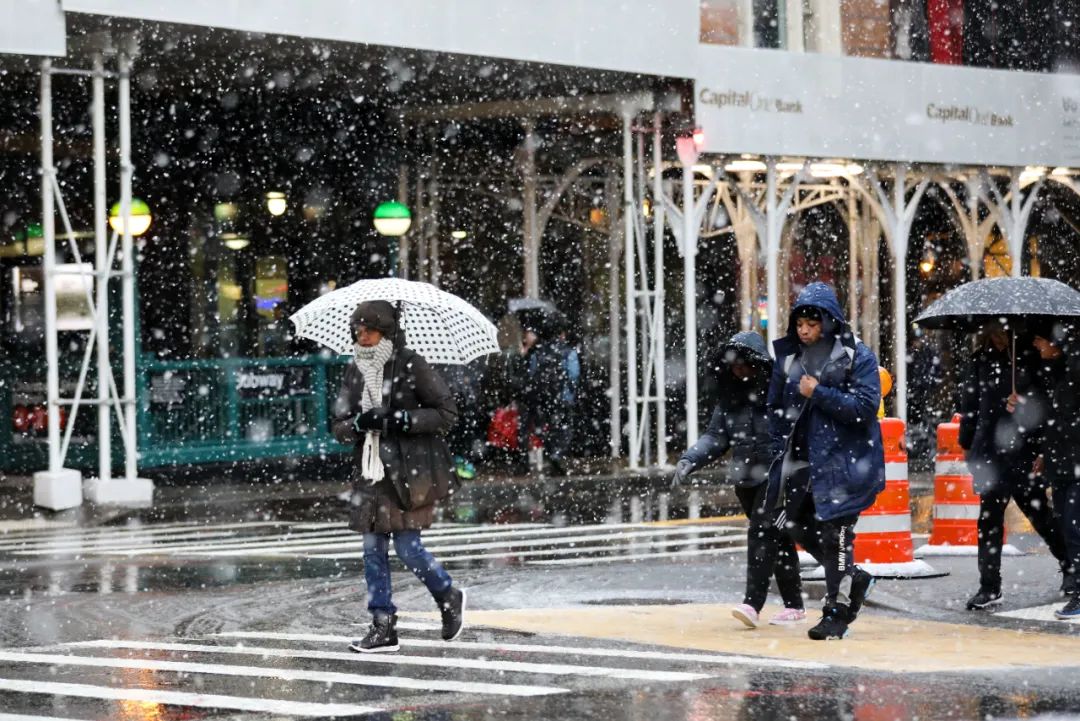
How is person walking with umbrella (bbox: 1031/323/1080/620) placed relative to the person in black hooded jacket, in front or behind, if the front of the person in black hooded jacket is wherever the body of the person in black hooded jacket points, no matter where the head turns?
behind

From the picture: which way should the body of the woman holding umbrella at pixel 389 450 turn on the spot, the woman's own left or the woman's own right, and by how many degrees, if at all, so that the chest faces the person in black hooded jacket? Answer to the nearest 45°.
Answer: approximately 135° to the woman's own left

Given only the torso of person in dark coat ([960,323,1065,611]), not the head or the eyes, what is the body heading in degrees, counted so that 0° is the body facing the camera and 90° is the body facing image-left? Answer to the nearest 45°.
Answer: approximately 45°

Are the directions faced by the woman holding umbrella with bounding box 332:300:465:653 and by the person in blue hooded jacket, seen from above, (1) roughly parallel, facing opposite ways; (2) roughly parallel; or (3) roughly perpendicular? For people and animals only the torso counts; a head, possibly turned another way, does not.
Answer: roughly parallel

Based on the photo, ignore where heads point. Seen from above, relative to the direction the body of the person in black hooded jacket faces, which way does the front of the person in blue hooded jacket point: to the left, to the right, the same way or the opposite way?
the same way

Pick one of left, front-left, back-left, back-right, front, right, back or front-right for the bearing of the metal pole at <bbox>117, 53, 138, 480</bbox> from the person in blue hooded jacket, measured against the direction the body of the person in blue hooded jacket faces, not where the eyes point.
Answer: right

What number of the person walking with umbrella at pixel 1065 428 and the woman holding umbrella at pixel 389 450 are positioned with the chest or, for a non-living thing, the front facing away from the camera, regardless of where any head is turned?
0

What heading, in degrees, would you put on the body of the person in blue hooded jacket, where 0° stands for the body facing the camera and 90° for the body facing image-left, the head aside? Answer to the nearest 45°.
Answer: approximately 45°

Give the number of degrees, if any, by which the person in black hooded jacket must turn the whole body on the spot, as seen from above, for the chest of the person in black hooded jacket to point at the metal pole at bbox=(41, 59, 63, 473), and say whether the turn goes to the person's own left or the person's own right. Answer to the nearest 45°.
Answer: approximately 90° to the person's own right

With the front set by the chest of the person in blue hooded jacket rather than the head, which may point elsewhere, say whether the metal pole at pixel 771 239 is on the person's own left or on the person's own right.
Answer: on the person's own right

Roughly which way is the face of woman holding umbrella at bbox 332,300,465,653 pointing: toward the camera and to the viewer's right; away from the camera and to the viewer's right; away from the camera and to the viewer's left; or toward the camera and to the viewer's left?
toward the camera and to the viewer's left

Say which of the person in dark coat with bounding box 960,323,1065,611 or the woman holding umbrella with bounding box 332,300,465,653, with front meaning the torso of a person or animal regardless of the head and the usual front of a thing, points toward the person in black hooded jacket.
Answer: the person in dark coat

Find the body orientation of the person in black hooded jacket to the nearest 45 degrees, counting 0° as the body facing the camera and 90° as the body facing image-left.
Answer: approximately 45°

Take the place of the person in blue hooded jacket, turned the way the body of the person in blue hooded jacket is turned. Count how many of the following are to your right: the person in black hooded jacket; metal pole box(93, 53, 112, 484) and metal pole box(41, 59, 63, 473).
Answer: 3
